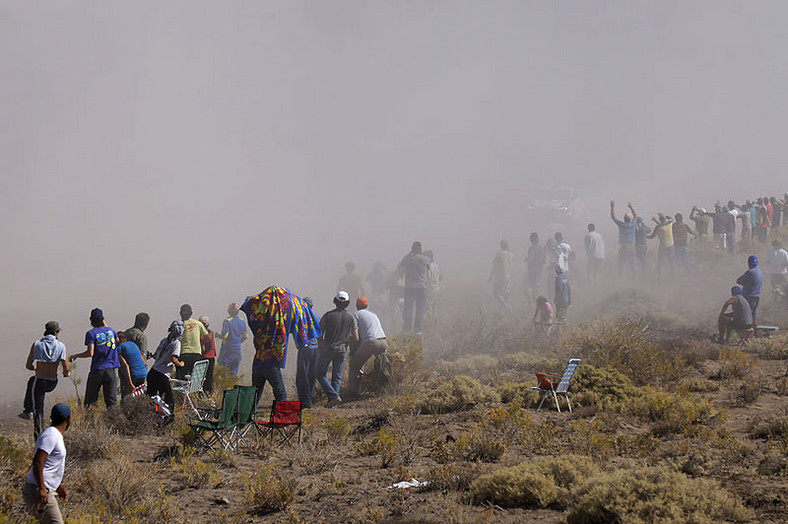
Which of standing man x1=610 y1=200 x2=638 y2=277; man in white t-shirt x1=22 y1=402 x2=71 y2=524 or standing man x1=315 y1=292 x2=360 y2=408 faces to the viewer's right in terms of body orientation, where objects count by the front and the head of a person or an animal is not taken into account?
the man in white t-shirt

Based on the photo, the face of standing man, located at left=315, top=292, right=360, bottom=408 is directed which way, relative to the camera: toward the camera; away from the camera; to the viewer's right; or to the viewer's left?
away from the camera

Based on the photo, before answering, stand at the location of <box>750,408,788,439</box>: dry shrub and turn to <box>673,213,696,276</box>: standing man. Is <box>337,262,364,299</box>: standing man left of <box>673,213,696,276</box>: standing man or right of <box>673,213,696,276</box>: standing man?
left

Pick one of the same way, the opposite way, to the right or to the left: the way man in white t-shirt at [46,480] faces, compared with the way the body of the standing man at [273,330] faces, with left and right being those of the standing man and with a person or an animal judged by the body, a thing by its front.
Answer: to the right

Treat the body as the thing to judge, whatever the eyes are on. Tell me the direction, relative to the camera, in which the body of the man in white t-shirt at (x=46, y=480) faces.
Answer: to the viewer's right

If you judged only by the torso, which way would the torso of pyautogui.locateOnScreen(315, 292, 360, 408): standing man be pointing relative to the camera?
away from the camera

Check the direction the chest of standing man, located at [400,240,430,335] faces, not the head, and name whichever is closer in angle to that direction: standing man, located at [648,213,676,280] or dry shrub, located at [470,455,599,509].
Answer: the standing man

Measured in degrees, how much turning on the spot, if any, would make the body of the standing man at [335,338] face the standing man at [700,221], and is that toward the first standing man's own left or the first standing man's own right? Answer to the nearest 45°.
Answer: approximately 45° to the first standing man's own right

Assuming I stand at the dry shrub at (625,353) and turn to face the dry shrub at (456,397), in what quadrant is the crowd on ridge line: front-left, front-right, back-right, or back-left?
back-right

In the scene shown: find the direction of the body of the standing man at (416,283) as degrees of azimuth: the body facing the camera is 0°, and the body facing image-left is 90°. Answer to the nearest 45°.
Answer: approximately 180°

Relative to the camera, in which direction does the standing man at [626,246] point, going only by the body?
away from the camera
